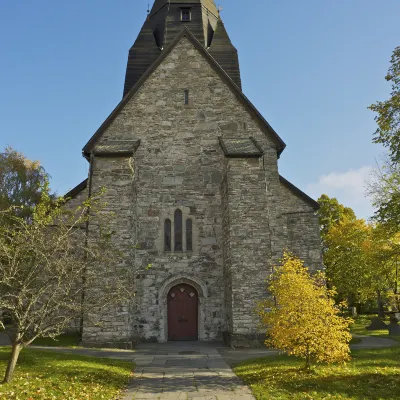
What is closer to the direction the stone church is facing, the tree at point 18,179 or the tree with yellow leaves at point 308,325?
the tree with yellow leaves

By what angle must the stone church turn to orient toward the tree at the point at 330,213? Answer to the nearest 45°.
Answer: approximately 135° to its left

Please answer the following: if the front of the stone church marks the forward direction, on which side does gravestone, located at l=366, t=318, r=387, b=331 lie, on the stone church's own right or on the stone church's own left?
on the stone church's own left

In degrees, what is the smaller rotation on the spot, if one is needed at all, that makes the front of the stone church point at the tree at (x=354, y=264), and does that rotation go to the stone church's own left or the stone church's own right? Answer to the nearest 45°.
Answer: approximately 135° to the stone church's own left

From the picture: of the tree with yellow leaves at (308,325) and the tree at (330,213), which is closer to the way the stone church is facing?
the tree with yellow leaves

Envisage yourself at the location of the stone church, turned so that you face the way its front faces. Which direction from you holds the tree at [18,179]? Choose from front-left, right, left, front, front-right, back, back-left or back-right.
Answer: back-right

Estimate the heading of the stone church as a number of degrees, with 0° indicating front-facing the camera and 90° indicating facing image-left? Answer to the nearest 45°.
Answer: approximately 0°
